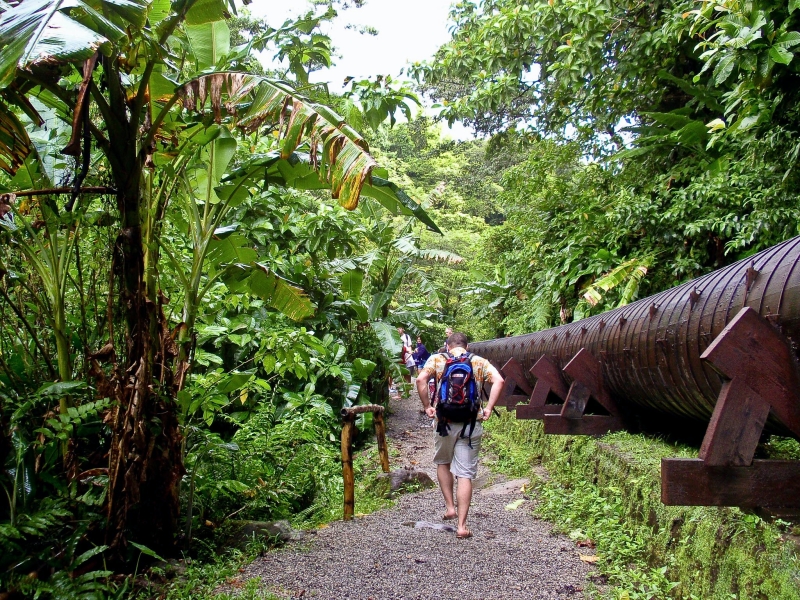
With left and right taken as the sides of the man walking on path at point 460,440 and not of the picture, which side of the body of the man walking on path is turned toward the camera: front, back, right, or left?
back

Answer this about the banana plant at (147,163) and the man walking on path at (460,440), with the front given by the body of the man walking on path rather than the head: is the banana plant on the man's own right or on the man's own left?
on the man's own left

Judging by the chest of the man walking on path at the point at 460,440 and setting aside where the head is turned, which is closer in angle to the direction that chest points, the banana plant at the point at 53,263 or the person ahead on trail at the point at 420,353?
the person ahead on trail

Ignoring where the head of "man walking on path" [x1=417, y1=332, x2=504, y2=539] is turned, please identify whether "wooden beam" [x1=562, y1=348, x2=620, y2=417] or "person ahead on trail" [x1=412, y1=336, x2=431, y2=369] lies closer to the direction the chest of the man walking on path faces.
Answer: the person ahead on trail

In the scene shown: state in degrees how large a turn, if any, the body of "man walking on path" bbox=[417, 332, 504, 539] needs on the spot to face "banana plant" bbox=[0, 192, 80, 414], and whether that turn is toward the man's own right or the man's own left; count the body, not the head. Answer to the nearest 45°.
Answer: approximately 135° to the man's own left

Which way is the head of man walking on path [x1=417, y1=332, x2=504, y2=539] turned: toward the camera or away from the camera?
away from the camera

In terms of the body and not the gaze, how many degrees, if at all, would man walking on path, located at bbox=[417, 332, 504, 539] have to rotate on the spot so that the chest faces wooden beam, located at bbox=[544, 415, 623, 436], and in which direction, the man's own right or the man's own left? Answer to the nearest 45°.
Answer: approximately 45° to the man's own right

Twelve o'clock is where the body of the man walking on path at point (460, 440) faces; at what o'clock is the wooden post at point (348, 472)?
The wooden post is roughly at 10 o'clock from the man walking on path.

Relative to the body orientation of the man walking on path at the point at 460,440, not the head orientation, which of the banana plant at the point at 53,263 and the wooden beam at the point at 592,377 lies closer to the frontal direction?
the wooden beam

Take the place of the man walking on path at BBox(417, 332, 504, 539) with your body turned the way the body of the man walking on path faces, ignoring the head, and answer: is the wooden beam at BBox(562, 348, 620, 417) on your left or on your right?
on your right

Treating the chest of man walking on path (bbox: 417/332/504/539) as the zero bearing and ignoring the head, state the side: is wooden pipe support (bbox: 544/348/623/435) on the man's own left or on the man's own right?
on the man's own right

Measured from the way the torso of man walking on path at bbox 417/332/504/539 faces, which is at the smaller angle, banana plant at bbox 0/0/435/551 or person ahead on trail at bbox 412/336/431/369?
the person ahead on trail
